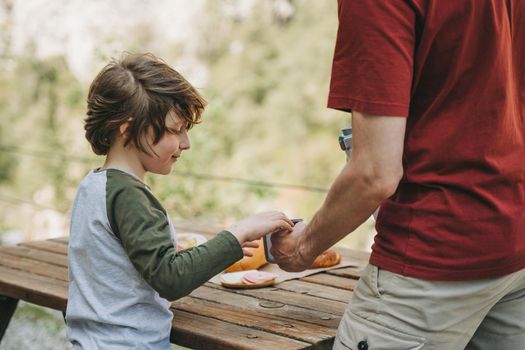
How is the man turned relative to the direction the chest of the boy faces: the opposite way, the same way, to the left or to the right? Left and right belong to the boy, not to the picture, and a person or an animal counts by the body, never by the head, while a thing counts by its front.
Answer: to the left

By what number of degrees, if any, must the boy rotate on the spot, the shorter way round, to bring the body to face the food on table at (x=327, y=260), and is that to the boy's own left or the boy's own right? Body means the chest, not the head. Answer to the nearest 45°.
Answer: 0° — they already face it

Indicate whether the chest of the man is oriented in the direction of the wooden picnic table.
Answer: yes

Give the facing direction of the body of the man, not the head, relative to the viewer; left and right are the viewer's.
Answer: facing away from the viewer and to the left of the viewer

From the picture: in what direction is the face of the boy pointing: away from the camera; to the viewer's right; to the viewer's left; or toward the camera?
to the viewer's right

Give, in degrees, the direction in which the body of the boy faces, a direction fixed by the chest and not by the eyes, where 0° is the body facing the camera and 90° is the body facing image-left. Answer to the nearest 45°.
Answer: approximately 225°

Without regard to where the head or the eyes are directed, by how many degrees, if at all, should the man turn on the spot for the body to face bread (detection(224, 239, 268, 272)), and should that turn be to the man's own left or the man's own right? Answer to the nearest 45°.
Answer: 0° — they already face it
